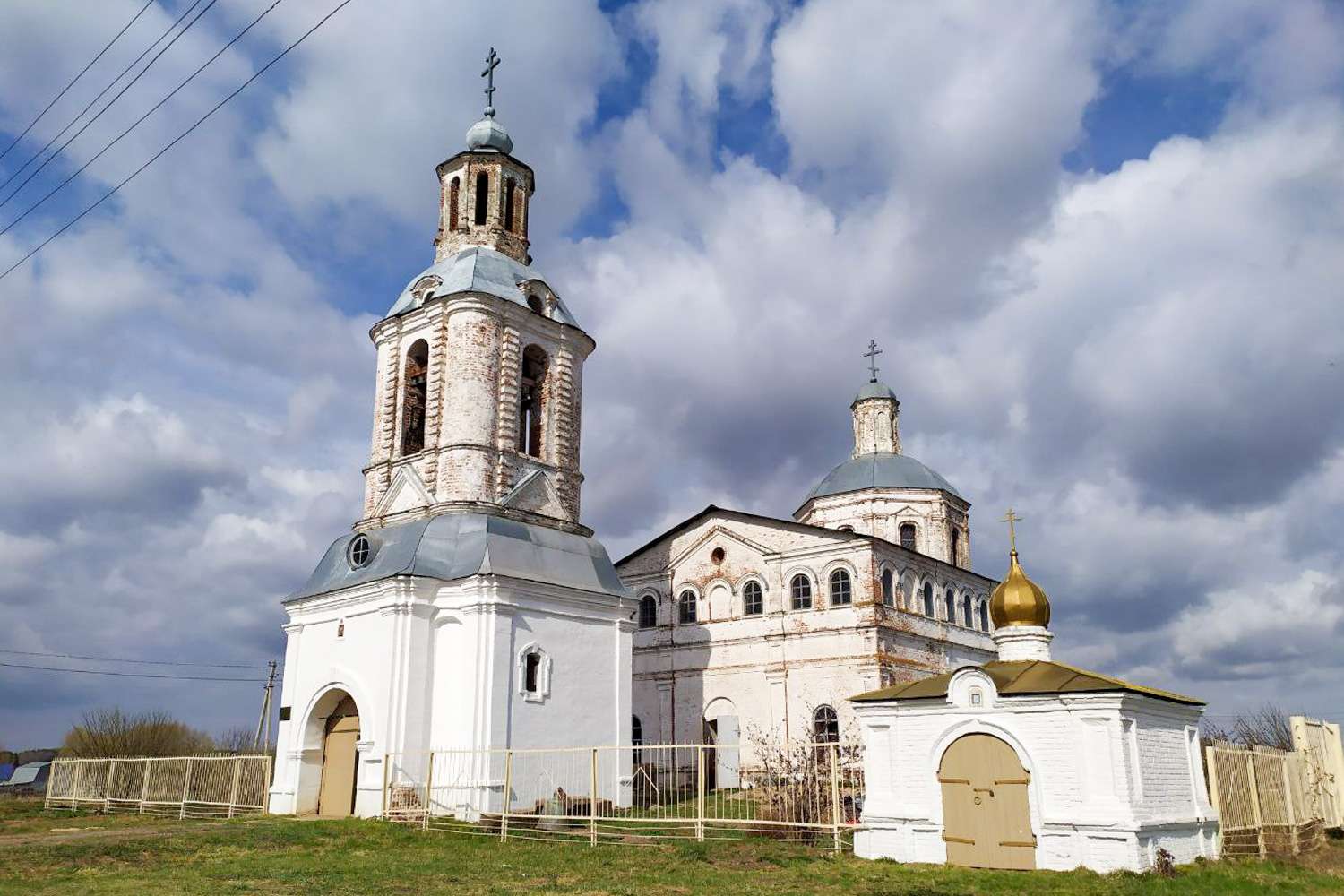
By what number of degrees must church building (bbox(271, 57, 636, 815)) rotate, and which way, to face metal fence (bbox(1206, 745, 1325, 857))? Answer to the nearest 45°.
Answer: approximately 90° to its left

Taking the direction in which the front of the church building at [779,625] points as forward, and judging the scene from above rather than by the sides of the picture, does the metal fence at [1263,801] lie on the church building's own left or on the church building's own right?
on the church building's own left

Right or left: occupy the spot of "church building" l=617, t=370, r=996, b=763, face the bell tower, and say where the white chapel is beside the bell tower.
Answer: left

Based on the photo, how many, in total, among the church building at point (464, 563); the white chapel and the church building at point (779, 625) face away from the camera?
0

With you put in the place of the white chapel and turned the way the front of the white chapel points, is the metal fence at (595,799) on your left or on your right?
on your right

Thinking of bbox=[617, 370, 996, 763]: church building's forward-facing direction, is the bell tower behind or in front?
in front

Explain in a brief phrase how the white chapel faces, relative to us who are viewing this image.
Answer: facing the viewer

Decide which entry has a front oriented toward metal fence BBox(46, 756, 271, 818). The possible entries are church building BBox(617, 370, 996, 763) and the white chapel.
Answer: the church building

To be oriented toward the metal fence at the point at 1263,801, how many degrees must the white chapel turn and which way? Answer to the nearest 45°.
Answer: approximately 135° to its left

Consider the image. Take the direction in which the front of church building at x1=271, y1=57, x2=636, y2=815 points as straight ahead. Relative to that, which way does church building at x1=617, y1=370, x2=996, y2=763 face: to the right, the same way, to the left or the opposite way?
the same way

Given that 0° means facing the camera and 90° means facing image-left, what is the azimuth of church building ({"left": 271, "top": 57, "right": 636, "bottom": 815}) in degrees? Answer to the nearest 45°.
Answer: approximately 45°

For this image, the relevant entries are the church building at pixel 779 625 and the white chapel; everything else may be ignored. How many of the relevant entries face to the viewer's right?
0

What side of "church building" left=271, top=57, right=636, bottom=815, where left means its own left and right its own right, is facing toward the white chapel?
left

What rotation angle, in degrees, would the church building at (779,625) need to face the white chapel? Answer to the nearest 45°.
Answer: approximately 45° to its left
